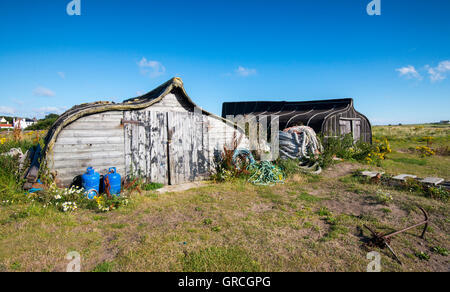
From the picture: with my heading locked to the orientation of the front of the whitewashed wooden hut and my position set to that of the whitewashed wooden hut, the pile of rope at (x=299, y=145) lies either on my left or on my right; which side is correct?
on my left

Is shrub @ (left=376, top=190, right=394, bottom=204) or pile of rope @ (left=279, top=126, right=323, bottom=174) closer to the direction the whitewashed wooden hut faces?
the shrub

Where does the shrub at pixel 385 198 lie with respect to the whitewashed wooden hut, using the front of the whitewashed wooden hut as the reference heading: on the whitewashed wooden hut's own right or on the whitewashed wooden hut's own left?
on the whitewashed wooden hut's own left

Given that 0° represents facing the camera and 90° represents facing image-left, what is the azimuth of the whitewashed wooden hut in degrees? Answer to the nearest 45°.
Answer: approximately 0°
